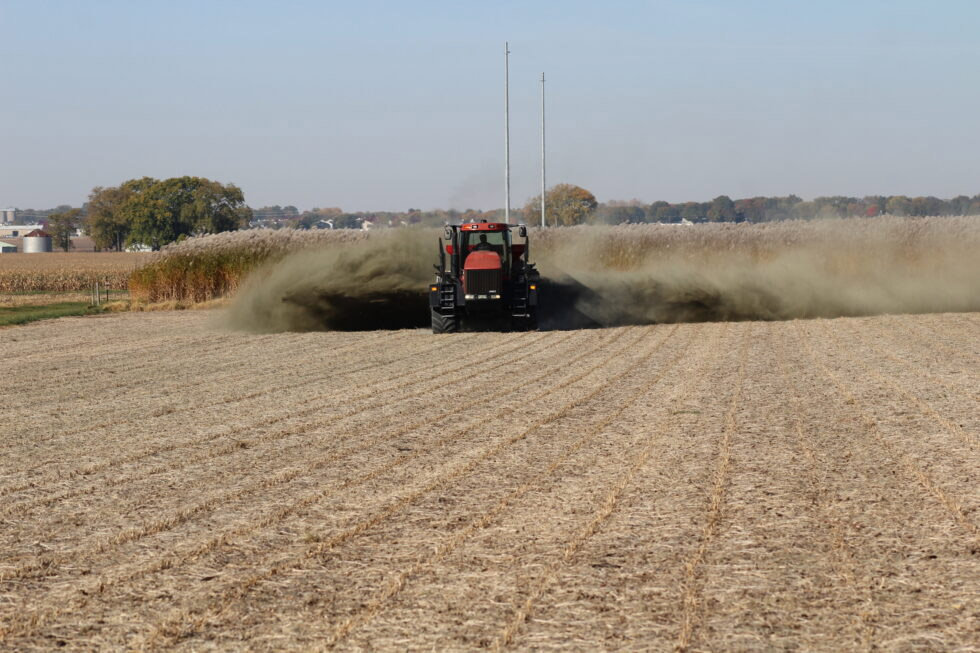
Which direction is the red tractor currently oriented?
toward the camera
